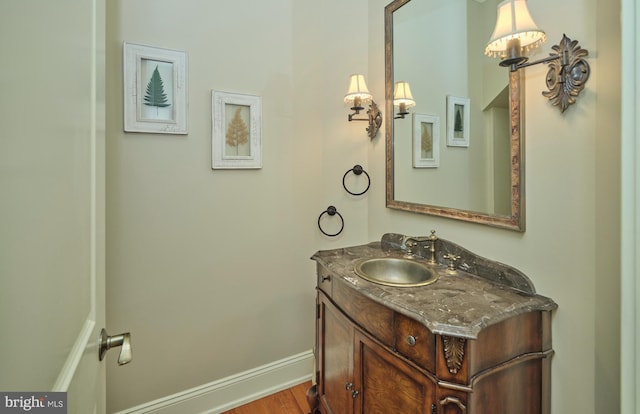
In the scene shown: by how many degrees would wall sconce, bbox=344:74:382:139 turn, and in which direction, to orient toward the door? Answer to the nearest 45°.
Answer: approximately 45° to its left

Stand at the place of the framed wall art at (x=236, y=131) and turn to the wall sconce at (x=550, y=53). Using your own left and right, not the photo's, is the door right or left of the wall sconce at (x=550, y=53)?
right

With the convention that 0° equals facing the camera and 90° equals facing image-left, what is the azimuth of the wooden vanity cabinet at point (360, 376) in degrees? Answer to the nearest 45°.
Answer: approximately 45°

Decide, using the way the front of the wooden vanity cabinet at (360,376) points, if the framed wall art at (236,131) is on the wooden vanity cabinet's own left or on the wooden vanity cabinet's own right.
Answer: on the wooden vanity cabinet's own right
